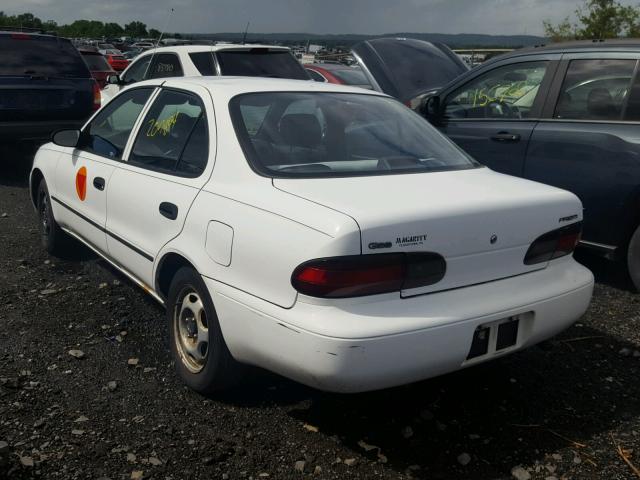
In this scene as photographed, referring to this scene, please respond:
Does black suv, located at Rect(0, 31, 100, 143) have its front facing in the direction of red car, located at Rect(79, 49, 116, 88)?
yes

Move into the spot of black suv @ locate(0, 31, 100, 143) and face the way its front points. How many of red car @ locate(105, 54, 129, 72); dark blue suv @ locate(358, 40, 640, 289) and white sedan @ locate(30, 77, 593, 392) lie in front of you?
1

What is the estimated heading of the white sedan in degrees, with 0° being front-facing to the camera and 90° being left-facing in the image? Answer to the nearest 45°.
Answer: approximately 135°

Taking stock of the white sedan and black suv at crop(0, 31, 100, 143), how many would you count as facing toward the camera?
0

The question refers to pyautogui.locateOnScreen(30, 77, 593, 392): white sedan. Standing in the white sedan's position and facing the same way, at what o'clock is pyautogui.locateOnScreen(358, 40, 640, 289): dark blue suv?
The dark blue suv is roughly at 3 o'clock from the white sedan.

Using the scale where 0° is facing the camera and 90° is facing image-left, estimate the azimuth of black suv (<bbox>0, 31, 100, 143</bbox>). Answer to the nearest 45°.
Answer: approximately 180°

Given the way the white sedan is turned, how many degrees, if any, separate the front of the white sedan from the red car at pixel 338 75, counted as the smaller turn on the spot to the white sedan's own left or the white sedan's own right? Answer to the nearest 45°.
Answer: approximately 45° to the white sedan's own right

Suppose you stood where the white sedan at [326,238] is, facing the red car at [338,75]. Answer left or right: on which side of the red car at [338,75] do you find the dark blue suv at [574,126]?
right

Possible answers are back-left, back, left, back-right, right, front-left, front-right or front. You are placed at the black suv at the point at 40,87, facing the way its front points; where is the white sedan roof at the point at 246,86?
back

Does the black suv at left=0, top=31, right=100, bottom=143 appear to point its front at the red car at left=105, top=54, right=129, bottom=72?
yes

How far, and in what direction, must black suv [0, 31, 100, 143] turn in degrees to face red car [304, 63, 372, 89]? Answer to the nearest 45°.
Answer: approximately 90° to its right

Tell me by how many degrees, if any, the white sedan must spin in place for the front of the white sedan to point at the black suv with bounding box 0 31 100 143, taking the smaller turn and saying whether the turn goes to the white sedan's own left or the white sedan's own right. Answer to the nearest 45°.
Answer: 0° — it already faces it
